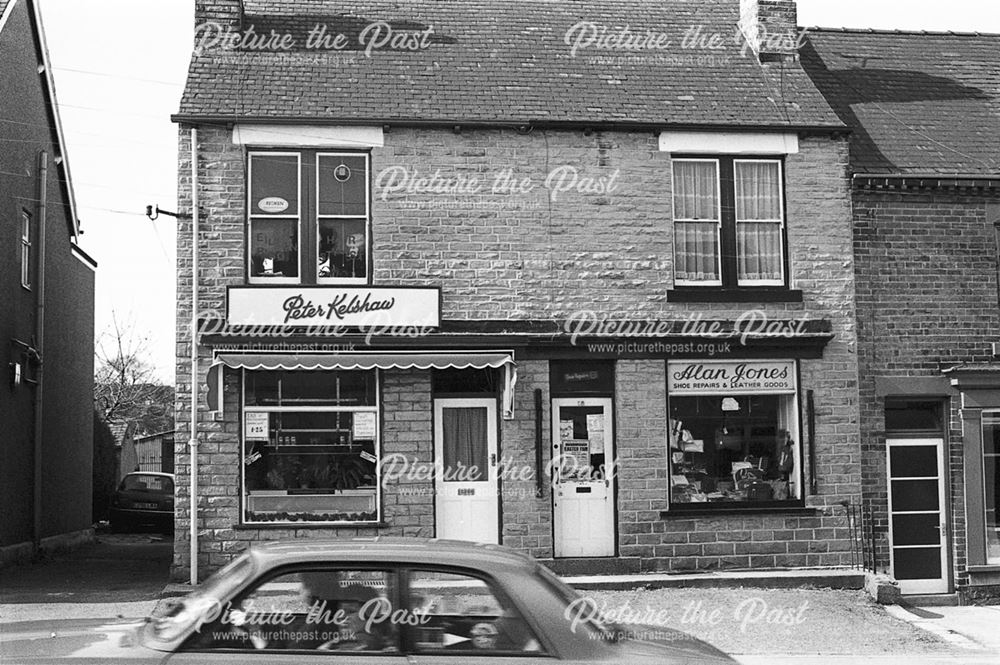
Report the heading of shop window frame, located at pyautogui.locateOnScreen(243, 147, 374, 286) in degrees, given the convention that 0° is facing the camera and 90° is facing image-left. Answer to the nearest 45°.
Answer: approximately 0°

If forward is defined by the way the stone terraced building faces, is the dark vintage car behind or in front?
in front

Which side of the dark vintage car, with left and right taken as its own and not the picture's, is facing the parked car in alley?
right

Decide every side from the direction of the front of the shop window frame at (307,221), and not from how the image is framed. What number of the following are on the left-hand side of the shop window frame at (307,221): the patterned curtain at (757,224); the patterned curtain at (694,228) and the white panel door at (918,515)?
3

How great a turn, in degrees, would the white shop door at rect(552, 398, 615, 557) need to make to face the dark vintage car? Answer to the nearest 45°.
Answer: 0° — it already faces it

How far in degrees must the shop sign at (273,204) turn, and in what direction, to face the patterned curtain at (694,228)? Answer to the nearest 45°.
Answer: approximately 90° to its left

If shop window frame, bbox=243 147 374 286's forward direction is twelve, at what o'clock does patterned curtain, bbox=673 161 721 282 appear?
The patterned curtain is roughly at 9 o'clock from the shop window frame.

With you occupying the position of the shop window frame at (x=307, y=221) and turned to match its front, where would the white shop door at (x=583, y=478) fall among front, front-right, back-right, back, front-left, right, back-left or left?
left

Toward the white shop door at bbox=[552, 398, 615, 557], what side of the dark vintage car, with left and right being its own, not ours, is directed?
right

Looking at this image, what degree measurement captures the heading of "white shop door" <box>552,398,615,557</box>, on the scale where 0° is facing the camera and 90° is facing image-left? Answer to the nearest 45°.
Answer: approximately 0°
